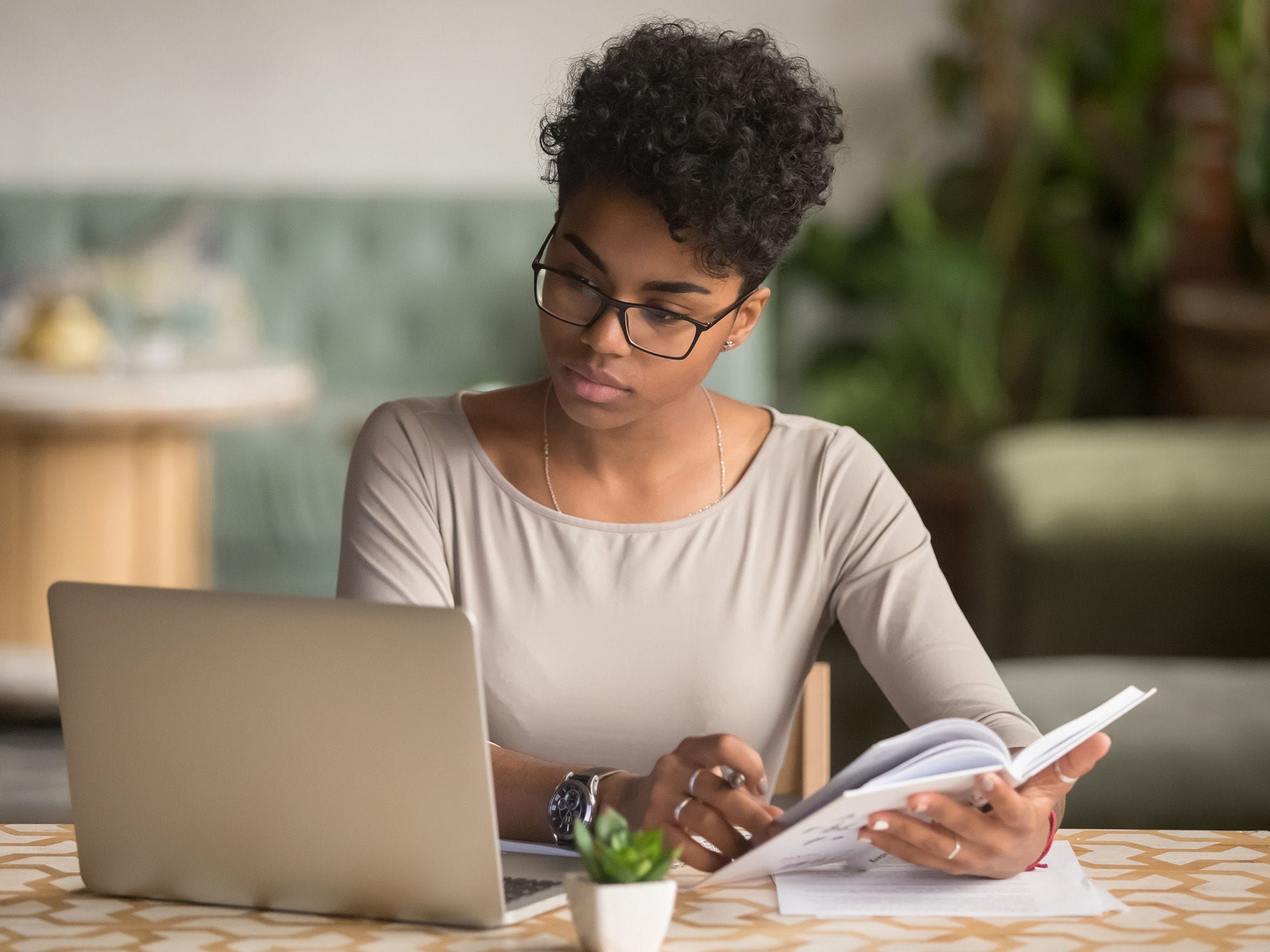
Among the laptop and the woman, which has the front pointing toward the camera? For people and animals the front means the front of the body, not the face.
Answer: the woman

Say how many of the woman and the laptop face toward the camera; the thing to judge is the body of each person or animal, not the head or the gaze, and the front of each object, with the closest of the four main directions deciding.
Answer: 1

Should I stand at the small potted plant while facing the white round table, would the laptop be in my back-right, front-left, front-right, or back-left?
front-left

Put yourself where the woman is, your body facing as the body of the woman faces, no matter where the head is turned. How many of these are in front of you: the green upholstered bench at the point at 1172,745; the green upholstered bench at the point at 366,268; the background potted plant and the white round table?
0

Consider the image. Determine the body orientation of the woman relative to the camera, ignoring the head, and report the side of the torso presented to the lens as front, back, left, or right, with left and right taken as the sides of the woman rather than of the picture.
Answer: front

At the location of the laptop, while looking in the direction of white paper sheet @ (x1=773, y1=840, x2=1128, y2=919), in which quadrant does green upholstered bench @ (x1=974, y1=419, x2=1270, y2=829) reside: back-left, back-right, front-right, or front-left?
front-left

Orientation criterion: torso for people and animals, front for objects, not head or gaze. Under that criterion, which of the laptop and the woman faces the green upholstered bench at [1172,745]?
the laptop

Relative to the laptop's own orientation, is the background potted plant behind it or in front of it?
in front

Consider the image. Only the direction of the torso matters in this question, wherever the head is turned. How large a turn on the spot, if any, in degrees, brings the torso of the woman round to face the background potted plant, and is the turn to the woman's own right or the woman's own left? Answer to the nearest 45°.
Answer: approximately 180°

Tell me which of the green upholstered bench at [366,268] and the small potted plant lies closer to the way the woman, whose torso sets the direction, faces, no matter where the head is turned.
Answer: the small potted plant

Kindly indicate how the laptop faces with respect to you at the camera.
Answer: facing away from the viewer and to the right of the viewer

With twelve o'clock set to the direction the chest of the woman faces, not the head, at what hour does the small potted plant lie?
The small potted plant is roughly at 12 o'clock from the woman.

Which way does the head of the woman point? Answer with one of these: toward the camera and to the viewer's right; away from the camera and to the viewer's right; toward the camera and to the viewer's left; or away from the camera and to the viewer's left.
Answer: toward the camera and to the viewer's left

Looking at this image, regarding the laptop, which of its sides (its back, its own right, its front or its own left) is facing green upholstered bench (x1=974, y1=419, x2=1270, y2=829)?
front
